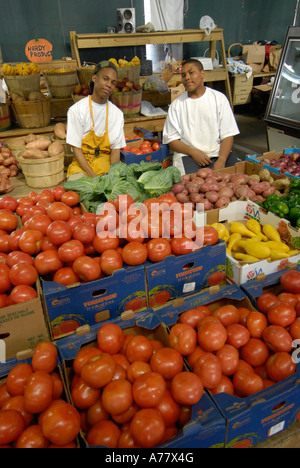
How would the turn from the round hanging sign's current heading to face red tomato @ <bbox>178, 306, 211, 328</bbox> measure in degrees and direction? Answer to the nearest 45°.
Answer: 0° — it already faces it

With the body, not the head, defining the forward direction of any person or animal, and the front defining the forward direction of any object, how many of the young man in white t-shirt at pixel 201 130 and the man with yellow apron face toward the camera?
2

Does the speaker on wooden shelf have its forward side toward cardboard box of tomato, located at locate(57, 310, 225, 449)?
yes

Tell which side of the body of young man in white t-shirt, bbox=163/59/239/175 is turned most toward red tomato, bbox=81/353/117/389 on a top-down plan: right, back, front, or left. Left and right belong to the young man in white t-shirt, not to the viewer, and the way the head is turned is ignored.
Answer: front

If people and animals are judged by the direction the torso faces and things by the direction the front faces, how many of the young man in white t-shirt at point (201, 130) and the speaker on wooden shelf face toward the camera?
2

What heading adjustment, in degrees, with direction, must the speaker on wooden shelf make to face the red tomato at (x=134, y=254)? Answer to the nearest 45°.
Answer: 0° — it already faces it

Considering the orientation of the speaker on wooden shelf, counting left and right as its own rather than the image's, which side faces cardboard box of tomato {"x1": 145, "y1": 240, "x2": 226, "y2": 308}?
front

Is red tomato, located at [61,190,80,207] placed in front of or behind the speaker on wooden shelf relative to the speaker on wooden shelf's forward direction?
in front

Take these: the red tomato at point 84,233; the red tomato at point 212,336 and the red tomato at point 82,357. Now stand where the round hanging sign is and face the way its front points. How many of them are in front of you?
3

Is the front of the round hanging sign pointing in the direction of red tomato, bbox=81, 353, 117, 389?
yes

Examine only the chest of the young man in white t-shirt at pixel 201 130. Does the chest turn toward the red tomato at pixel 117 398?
yes

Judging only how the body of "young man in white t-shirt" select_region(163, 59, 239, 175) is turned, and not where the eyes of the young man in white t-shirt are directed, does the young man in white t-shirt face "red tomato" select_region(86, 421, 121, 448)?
yes
